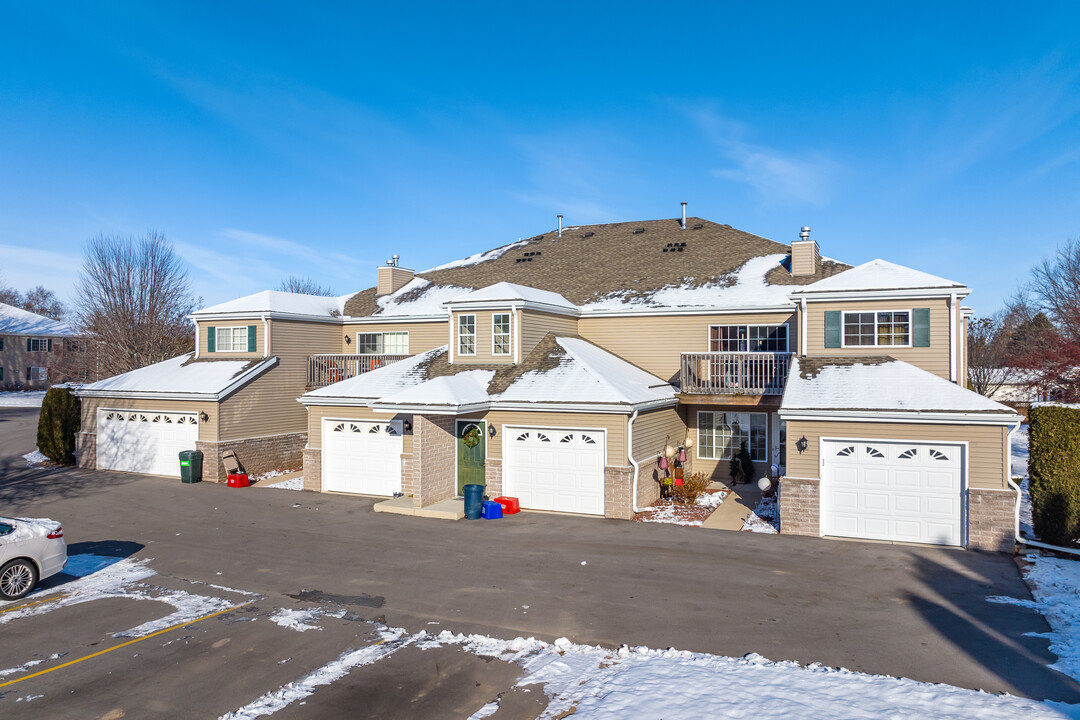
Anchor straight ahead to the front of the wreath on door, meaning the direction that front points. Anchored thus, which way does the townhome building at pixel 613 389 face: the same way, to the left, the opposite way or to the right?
the same way

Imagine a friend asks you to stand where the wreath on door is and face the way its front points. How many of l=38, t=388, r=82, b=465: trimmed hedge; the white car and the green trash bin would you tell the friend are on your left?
0

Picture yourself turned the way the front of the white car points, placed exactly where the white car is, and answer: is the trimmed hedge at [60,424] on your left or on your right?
on your right

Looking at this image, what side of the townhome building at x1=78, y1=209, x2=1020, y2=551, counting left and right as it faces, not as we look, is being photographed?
front

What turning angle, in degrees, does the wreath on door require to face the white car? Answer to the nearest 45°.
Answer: approximately 45° to its right

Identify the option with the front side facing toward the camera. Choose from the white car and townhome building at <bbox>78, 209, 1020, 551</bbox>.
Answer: the townhome building

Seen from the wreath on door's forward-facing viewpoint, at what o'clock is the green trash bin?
The green trash bin is roughly at 4 o'clock from the wreath on door.

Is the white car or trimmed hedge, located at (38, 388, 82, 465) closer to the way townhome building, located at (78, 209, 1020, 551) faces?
the white car

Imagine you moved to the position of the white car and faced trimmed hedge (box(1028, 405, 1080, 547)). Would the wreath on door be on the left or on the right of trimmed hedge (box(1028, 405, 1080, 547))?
left

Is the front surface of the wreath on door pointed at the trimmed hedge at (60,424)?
no

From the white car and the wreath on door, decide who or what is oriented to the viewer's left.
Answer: the white car

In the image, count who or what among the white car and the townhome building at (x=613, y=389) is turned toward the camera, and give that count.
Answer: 1

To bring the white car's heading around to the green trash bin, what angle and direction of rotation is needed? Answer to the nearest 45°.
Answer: approximately 90° to its right

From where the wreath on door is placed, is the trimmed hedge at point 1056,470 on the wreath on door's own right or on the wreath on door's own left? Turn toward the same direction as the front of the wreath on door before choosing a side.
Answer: on the wreath on door's own left

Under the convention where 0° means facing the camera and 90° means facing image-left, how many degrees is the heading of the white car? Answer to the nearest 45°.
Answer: approximately 90°
